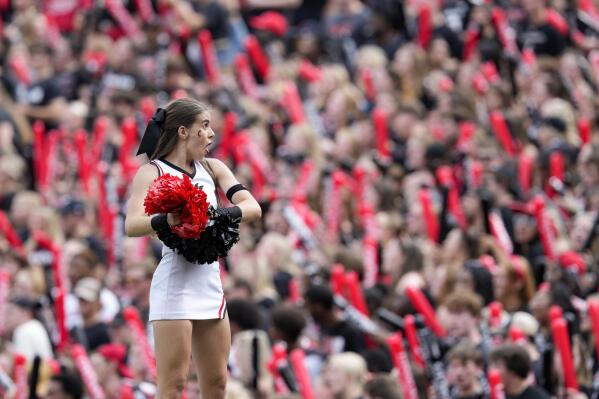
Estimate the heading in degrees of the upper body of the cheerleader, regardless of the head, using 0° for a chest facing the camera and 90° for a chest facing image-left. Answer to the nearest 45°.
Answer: approximately 315°
